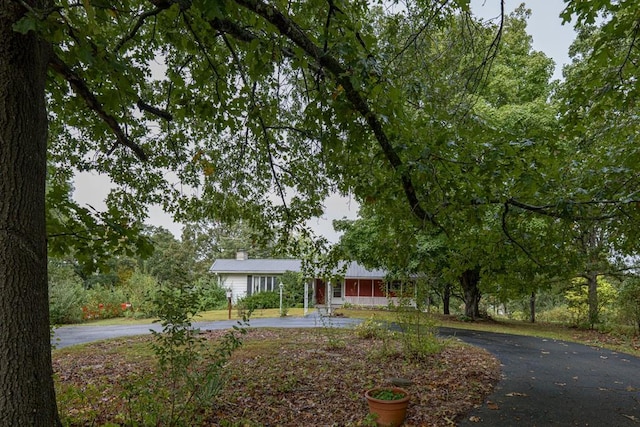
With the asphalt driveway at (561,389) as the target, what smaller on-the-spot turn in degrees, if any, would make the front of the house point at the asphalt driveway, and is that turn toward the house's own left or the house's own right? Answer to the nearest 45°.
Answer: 0° — it already faces it

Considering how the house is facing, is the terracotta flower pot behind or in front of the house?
in front

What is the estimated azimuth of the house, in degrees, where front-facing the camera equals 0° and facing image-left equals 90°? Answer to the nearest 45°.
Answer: approximately 0°

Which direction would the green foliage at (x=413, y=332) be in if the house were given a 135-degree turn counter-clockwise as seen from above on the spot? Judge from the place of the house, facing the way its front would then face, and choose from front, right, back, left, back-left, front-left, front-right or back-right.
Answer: back-right

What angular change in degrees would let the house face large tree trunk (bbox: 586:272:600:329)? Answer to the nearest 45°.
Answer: approximately 45° to its left
